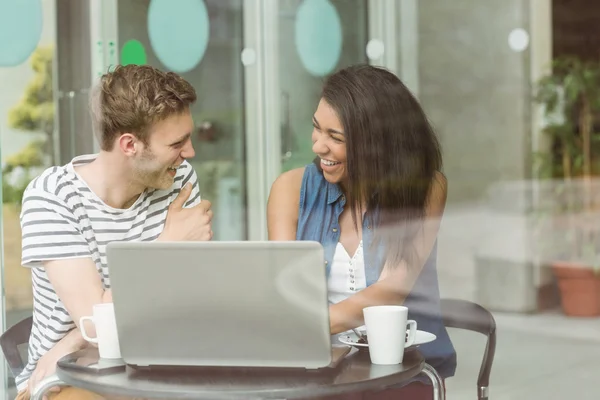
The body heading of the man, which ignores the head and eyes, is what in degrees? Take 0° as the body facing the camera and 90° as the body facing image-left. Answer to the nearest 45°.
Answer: approximately 315°

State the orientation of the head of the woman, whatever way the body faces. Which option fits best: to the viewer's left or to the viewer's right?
to the viewer's left

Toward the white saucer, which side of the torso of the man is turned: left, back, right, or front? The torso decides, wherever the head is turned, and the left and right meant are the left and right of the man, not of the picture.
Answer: front

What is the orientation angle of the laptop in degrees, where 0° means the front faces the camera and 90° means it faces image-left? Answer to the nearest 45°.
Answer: approximately 180°

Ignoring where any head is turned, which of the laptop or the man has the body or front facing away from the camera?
the laptop

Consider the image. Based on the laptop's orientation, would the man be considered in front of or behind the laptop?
in front

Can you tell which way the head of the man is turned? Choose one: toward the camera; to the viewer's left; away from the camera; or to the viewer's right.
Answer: to the viewer's right

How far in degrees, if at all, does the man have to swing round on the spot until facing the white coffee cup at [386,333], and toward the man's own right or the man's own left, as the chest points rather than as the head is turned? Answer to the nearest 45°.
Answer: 0° — they already face it

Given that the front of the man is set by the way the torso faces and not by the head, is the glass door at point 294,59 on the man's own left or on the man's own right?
on the man's own left

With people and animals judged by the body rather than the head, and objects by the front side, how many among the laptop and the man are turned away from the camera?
1
